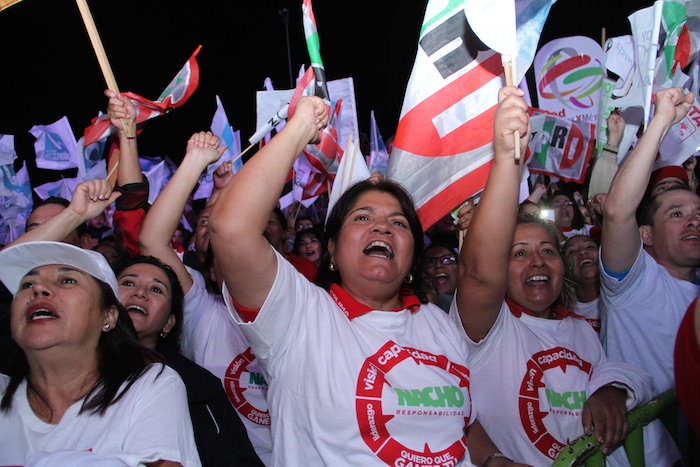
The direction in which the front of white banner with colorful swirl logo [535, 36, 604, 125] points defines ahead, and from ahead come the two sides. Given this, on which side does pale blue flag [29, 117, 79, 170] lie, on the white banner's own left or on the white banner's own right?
on the white banner's own right

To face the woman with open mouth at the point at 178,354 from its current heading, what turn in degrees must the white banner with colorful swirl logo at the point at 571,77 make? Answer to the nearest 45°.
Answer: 0° — it already faces them

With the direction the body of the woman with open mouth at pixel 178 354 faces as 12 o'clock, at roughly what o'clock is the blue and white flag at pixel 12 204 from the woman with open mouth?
The blue and white flag is roughly at 4 o'clock from the woman with open mouth.

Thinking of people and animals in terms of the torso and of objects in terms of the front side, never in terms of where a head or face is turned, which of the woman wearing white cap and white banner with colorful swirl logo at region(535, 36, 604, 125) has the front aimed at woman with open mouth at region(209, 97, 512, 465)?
the white banner with colorful swirl logo

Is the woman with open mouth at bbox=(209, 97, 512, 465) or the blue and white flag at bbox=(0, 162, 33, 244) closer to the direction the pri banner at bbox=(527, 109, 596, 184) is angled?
the woman with open mouth

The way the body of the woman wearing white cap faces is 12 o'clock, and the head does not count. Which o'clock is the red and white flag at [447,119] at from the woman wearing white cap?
The red and white flag is roughly at 7 o'clock from the woman wearing white cap.

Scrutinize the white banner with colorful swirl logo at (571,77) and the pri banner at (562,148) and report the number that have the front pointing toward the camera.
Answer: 2

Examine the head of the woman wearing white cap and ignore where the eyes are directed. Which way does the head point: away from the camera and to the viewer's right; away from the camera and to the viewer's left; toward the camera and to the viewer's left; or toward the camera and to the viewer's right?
toward the camera and to the viewer's left

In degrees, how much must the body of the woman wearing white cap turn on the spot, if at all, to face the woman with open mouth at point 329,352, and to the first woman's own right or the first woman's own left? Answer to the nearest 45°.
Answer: approximately 90° to the first woman's own left

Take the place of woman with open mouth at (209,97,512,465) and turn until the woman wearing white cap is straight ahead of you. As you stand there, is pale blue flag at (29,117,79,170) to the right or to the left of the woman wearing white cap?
right

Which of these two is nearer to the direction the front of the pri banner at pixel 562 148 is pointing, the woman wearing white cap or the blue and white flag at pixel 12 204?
the woman wearing white cap
